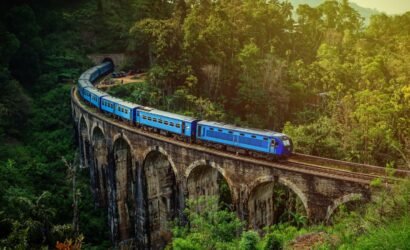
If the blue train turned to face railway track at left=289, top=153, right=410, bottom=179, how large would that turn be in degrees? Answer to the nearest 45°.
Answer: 0° — it already faces it

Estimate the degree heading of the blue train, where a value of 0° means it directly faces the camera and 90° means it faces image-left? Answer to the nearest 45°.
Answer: approximately 315°

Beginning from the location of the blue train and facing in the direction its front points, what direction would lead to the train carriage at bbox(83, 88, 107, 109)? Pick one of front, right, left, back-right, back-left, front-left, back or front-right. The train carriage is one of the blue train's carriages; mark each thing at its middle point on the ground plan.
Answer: back

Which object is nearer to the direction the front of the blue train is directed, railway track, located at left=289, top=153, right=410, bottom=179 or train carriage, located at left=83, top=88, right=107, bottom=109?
the railway track
